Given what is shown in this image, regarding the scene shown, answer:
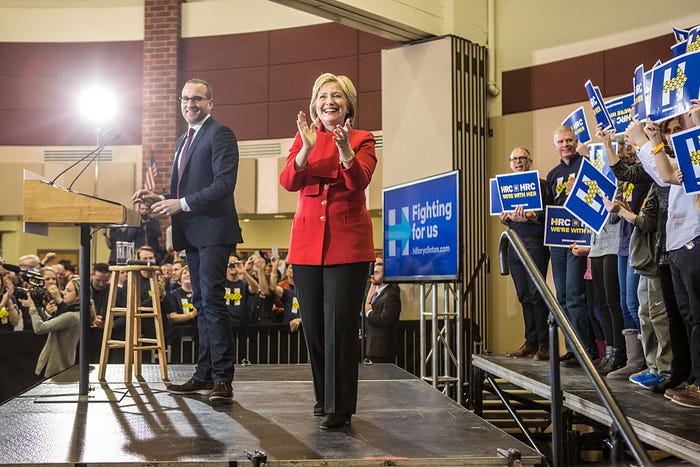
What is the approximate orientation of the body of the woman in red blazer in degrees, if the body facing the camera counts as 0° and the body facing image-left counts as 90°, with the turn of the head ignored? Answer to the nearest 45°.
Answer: approximately 0°

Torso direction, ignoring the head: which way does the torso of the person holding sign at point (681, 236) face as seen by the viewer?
to the viewer's left

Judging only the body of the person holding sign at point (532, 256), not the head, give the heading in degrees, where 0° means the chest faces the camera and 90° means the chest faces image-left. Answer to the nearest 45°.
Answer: approximately 45°

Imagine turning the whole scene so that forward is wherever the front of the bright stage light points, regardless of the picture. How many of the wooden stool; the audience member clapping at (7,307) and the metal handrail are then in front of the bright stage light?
3

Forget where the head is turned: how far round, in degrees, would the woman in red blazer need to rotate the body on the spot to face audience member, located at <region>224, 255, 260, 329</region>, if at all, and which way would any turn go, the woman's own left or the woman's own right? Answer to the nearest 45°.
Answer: approximately 180°

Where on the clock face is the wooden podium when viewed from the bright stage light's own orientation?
The wooden podium is roughly at 12 o'clock from the bright stage light.

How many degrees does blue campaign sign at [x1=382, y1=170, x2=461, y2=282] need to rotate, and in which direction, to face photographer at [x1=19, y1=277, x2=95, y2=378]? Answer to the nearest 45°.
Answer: approximately 45° to its right

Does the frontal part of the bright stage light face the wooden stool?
yes
